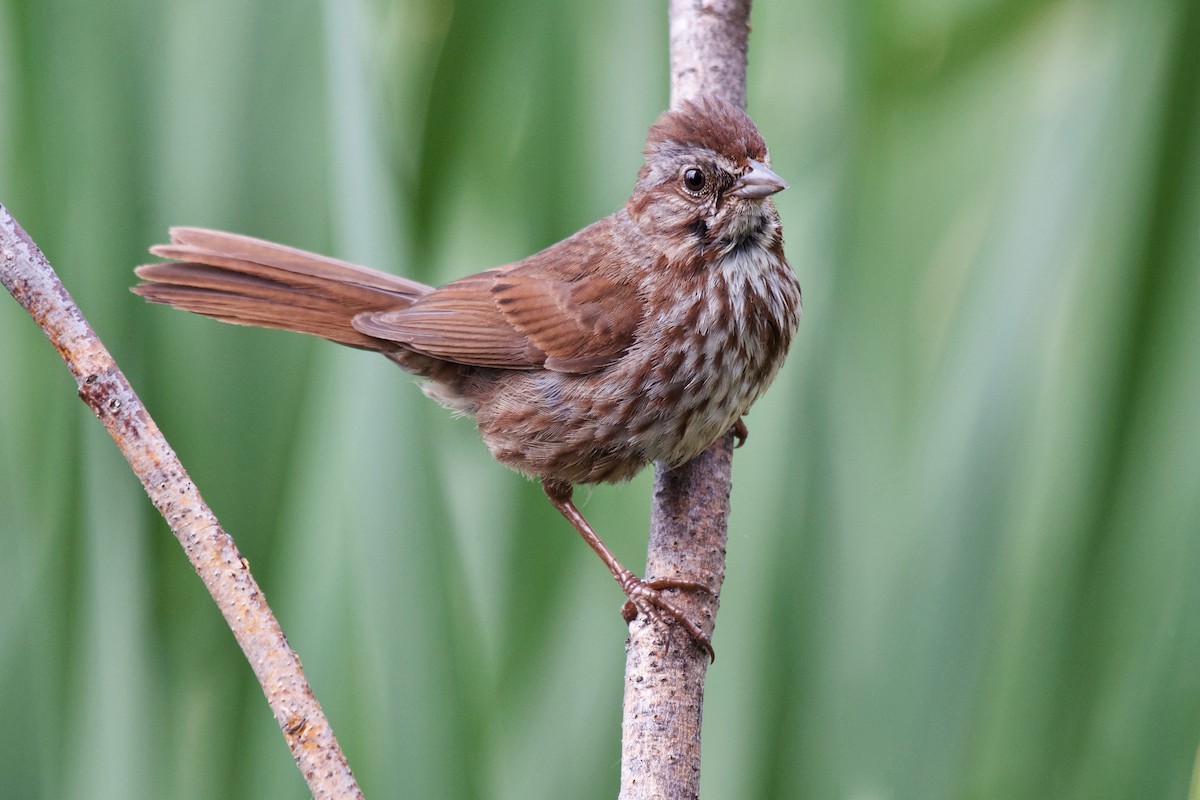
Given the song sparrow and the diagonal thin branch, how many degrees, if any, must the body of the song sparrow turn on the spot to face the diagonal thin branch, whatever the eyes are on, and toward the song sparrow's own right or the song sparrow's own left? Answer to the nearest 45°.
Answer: approximately 90° to the song sparrow's own right

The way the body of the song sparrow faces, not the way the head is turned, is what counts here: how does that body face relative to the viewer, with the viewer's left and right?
facing the viewer and to the right of the viewer
